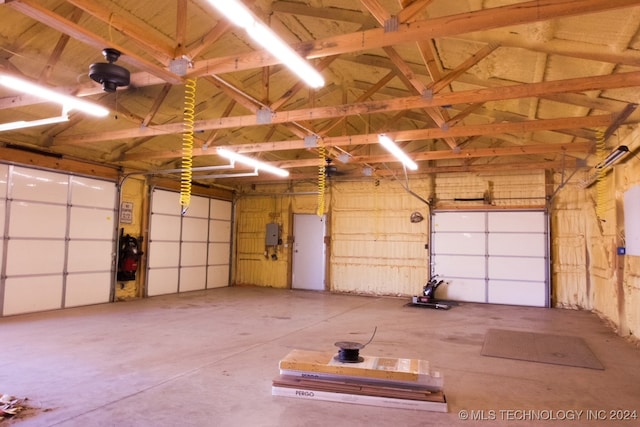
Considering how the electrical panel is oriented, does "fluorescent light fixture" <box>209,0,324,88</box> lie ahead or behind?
ahead

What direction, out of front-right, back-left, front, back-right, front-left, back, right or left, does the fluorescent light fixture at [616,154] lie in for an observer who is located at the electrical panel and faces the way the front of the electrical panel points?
front-left

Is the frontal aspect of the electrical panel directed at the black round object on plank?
yes

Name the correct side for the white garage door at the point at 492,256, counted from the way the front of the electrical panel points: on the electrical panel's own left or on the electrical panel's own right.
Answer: on the electrical panel's own left

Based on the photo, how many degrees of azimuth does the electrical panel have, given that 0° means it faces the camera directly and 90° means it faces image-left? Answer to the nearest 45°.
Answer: approximately 0°

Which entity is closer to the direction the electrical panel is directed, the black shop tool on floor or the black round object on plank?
the black round object on plank

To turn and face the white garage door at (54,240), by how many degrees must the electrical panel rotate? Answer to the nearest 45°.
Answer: approximately 45° to its right

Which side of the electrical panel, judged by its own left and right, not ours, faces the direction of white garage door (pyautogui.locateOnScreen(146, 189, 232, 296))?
right

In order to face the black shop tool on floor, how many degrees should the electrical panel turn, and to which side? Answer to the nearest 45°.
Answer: approximately 45° to its left

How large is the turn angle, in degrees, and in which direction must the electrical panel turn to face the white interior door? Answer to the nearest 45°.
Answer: approximately 90° to its left

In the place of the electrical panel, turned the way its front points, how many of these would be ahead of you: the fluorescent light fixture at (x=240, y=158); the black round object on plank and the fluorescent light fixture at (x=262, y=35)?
3
